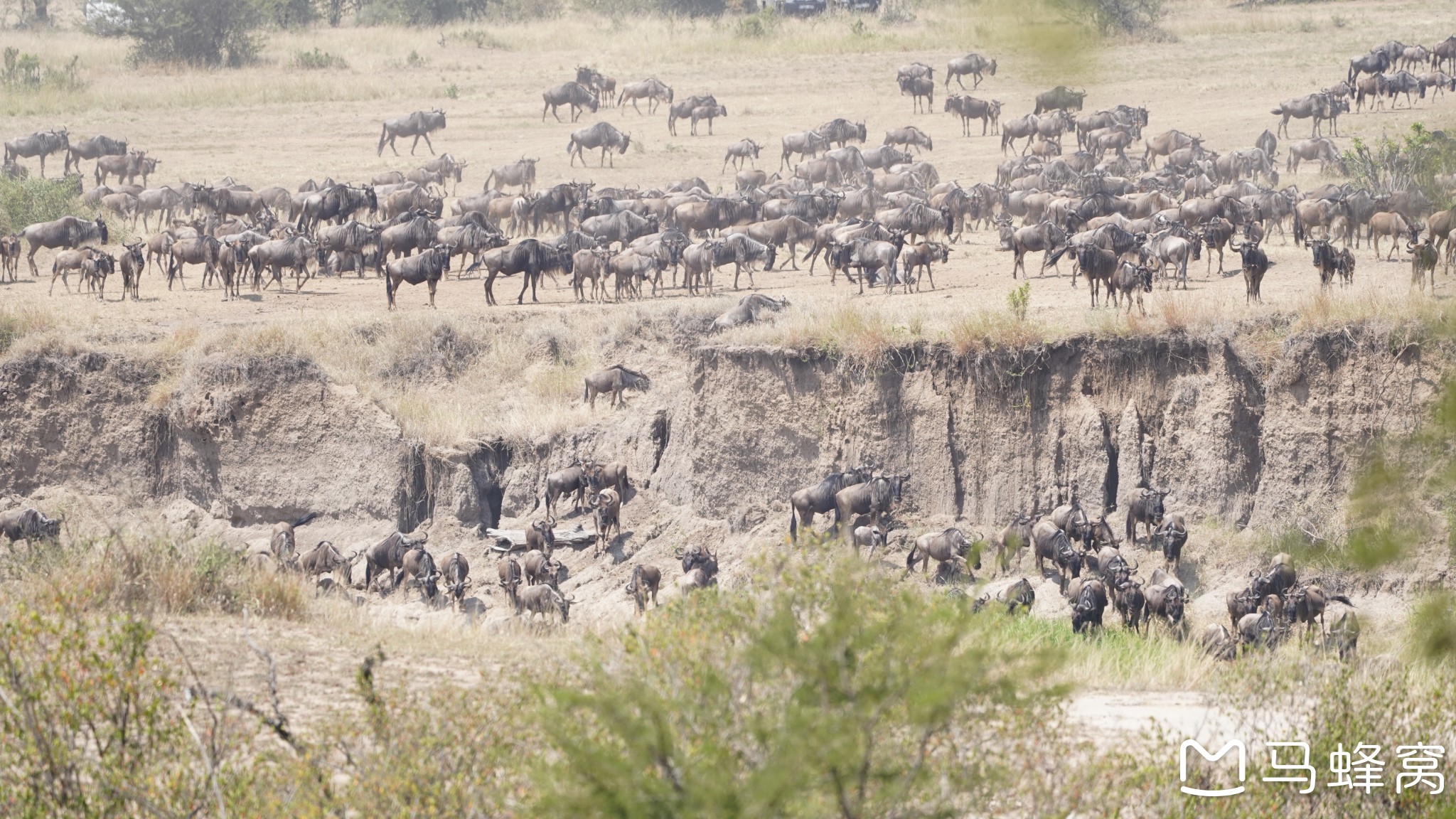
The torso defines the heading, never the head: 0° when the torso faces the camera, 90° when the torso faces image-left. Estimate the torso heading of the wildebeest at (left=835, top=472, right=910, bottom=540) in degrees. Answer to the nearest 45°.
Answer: approximately 270°

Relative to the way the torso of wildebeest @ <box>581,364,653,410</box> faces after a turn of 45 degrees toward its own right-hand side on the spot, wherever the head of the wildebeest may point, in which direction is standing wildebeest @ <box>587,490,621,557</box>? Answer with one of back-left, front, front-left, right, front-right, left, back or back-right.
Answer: front-right

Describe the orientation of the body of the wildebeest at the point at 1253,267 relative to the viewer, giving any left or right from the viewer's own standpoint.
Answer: facing the viewer and to the left of the viewer

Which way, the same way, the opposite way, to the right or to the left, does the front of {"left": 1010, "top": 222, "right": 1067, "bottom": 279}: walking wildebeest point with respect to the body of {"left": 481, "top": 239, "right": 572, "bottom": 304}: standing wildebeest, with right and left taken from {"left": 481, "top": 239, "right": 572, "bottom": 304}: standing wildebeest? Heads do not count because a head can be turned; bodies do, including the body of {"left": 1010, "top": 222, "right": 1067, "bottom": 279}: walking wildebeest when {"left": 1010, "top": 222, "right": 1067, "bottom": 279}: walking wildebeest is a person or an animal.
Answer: the same way

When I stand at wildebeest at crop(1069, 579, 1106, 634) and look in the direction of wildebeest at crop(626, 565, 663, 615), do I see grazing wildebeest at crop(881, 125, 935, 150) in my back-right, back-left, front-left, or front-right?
front-right

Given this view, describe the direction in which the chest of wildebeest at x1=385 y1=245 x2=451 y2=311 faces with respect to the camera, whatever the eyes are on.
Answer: to the viewer's right

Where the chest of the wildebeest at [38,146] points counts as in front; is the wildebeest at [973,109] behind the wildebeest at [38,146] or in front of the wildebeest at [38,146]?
in front

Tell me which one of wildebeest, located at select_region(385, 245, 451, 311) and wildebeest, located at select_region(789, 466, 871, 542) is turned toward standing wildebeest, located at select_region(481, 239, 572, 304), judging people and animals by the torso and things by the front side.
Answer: wildebeest, located at select_region(385, 245, 451, 311)

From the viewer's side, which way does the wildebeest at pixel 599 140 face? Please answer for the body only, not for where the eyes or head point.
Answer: to the viewer's right

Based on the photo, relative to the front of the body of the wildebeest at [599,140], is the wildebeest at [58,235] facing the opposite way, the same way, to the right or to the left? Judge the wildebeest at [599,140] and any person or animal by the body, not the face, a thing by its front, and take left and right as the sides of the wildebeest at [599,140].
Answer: the same way

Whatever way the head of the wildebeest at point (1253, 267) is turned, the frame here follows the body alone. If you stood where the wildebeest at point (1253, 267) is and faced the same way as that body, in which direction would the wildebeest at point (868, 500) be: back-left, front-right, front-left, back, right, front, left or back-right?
front

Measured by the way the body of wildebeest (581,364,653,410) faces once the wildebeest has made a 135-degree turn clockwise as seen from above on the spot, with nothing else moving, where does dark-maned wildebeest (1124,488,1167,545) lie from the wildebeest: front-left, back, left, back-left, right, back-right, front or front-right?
left

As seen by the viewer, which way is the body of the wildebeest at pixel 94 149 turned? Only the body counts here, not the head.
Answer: to the viewer's right

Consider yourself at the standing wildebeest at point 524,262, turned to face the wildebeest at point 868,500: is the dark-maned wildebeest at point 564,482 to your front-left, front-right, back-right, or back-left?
front-right

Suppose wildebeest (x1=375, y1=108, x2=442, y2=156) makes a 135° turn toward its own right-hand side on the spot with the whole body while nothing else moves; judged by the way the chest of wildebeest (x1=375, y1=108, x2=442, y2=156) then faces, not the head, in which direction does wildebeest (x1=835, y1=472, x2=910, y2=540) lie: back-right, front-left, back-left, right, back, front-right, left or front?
front-left
